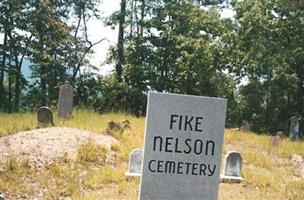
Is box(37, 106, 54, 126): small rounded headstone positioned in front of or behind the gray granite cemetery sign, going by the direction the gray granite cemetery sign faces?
behind

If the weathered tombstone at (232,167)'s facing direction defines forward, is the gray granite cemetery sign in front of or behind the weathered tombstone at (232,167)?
in front

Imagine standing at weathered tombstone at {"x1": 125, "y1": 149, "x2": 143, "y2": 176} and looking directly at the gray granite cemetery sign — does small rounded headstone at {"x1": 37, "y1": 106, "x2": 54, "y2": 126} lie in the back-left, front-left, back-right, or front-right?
back-right

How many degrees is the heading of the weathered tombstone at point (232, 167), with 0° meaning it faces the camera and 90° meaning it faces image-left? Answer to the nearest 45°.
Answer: approximately 0°

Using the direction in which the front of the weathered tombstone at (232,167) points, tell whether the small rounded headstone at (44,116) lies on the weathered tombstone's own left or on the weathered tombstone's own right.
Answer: on the weathered tombstone's own right

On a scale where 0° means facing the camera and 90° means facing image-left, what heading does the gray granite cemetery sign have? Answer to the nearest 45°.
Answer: approximately 0°

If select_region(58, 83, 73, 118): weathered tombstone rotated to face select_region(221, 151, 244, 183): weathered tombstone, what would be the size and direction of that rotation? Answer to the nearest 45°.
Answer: approximately 45° to its left

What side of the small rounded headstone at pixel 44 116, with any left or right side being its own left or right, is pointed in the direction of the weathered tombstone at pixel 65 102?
back
